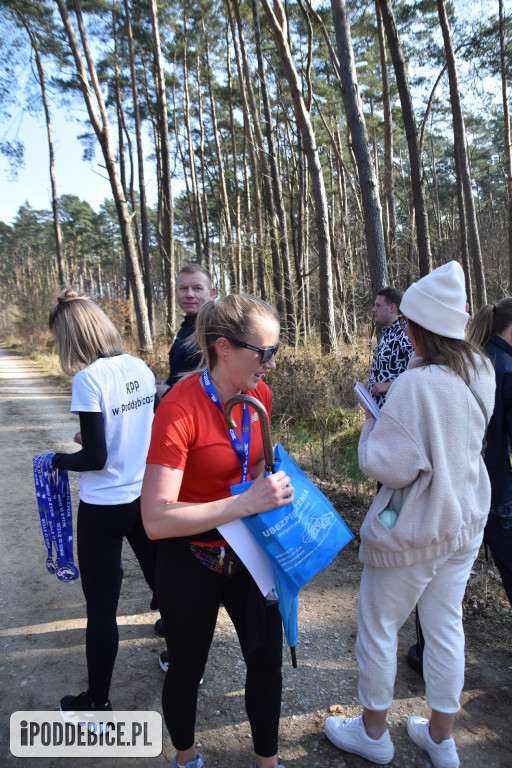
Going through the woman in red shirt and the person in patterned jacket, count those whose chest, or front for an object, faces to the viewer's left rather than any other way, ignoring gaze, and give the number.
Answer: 1

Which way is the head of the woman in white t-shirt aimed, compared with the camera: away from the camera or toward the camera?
away from the camera

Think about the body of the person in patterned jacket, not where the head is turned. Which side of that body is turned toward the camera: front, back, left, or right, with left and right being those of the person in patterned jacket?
left

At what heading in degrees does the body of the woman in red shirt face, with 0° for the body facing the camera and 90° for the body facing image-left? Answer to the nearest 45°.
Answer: approximately 315°

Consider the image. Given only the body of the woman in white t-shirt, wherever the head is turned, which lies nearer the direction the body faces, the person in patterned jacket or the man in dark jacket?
the man in dark jacket

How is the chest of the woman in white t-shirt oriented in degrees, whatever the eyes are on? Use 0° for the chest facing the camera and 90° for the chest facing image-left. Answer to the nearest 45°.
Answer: approximately 135°

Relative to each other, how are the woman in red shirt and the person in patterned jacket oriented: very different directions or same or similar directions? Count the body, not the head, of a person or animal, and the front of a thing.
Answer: very different directions

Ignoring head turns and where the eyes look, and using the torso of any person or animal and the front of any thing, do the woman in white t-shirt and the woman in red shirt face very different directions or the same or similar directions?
very different directions

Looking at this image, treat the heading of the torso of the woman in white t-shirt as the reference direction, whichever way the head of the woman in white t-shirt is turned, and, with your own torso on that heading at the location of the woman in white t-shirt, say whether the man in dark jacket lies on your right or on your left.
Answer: on your right
